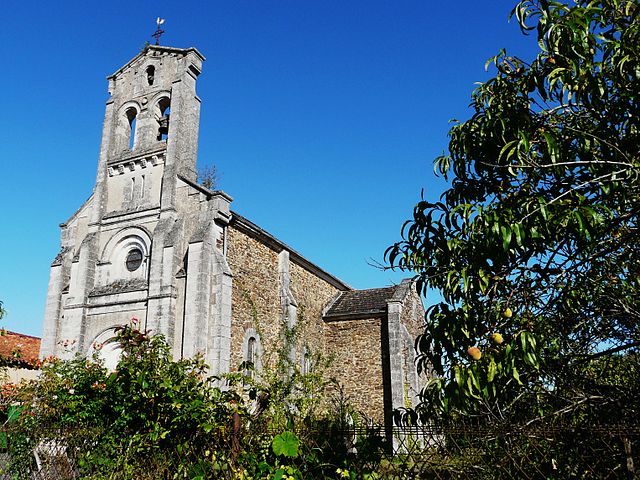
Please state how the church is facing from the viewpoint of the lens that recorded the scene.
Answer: facing the viewer and to the left of the viewer

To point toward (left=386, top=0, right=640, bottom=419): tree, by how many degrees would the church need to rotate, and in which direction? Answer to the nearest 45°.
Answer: approximately 45° to its left

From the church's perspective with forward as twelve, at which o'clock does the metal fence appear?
The metal fence is roughly at 10 o'clock from the church.
